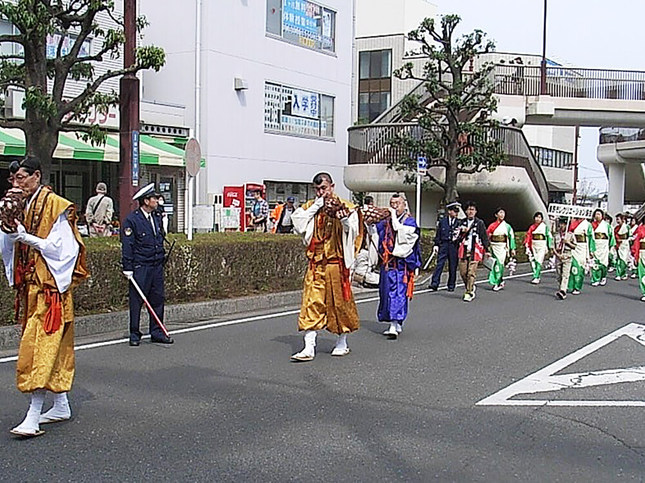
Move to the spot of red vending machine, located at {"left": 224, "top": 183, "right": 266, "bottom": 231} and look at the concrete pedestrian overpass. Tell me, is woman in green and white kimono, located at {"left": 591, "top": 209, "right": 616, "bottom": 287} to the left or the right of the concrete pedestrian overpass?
right

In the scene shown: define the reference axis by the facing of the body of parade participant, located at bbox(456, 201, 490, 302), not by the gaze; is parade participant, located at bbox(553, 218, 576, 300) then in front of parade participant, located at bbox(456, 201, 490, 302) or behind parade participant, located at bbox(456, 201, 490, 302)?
behind

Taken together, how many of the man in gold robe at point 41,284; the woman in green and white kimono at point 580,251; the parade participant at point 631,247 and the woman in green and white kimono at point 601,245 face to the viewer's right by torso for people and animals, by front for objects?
0

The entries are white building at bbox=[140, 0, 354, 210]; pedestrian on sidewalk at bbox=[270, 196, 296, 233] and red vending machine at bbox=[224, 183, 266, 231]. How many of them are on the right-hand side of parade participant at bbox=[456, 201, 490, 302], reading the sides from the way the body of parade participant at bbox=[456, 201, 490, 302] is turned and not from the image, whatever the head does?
3

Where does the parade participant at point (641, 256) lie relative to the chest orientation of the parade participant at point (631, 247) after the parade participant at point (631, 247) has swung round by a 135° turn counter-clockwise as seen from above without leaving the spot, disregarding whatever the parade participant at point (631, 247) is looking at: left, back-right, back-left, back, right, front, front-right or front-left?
right

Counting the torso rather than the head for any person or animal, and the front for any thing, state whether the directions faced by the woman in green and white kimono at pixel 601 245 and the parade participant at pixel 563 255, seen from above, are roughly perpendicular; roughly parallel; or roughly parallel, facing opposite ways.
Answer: roughly parallel

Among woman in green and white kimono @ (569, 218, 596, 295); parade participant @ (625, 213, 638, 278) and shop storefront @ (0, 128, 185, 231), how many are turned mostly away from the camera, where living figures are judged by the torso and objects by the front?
0

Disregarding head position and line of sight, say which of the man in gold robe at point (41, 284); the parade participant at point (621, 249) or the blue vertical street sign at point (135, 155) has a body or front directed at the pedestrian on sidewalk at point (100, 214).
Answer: the parade participant

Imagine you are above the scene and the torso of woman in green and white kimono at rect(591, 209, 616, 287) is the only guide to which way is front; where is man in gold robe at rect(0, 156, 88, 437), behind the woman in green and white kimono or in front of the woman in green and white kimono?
in front

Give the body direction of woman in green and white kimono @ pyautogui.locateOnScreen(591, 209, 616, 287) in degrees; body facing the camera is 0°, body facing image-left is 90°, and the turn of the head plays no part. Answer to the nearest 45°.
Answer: approximately 45°

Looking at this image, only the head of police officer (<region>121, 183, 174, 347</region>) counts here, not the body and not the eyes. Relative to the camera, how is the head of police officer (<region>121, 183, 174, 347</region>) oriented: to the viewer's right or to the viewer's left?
to the viewer's right

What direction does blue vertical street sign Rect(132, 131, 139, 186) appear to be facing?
toward the camera

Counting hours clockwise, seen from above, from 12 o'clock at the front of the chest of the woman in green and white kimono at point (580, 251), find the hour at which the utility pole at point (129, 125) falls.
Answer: The utility pole is roughly at 12 o'clock from the woman in green and white kimono.

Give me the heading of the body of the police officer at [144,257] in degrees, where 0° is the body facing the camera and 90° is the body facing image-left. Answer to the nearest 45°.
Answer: approximately 315°

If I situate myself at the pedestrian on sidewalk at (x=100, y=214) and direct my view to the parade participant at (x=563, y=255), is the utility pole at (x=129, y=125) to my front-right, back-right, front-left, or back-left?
front-right

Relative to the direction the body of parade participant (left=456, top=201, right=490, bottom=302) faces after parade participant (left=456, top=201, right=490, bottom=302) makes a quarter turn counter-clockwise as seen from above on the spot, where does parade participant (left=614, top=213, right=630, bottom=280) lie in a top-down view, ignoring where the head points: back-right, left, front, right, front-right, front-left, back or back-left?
left
